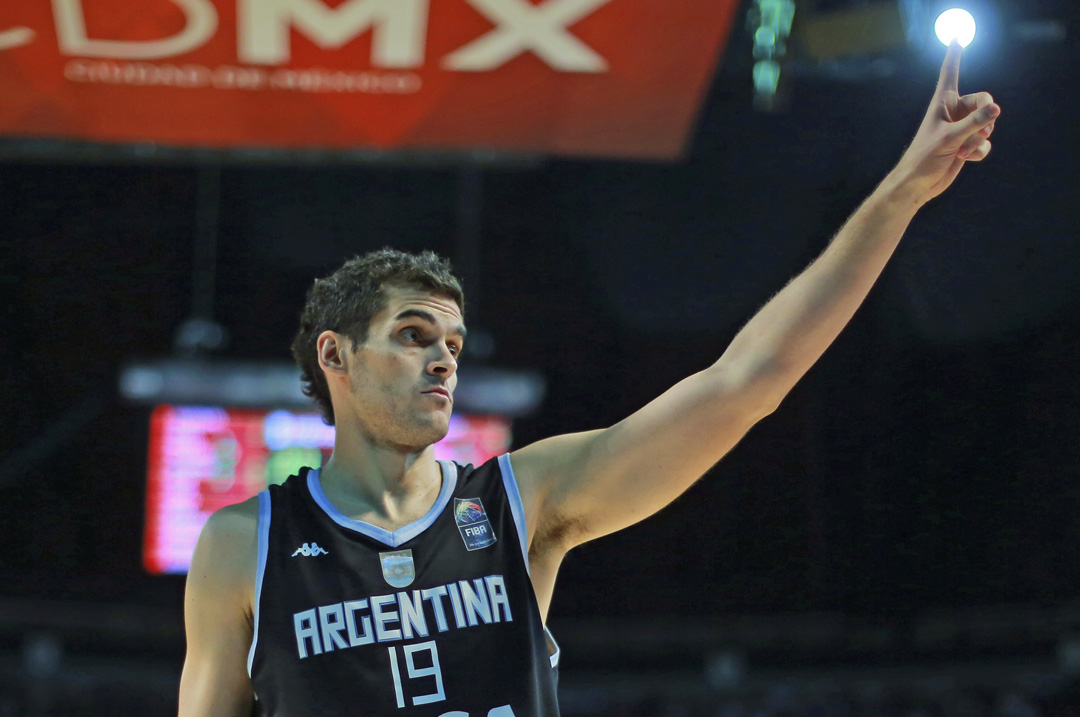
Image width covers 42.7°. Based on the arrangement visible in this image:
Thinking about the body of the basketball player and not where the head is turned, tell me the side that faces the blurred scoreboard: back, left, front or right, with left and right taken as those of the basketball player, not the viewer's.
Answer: back

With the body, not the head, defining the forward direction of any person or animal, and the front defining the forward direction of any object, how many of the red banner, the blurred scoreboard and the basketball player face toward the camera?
3

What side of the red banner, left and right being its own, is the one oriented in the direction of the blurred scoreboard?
back

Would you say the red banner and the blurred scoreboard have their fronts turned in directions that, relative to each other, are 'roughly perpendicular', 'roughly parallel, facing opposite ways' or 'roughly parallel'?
roughly parallel

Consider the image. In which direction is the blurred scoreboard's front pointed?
toward the camera

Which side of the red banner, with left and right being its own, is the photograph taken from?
front

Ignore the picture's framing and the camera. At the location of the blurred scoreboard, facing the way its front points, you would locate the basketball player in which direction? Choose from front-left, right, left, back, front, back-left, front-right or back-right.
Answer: front

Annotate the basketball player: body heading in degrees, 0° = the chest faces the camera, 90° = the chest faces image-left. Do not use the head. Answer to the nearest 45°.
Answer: approximately 0°

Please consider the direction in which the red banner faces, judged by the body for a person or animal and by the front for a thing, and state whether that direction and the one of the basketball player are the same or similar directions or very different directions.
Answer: same or similar directions

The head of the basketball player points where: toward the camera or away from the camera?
toward the camera

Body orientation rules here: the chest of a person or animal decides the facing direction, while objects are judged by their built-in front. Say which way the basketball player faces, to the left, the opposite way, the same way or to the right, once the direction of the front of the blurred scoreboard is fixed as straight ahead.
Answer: the same way

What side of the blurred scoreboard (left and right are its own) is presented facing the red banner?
front
